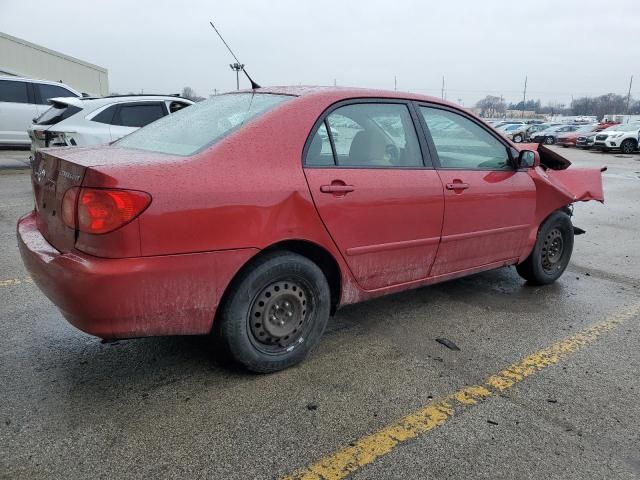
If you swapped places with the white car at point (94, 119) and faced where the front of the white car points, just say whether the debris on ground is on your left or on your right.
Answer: on your right

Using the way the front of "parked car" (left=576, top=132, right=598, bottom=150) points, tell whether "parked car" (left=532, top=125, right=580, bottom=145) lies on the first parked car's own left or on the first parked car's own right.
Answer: on the first parked car's own right

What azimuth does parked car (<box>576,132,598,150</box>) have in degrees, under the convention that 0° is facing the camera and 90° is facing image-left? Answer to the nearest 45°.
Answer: approximately 45°

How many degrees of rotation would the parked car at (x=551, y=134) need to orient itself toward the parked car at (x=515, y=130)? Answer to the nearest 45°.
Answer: approximately 90° to its right

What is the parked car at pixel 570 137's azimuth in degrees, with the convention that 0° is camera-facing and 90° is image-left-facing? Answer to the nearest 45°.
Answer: approximately 45°

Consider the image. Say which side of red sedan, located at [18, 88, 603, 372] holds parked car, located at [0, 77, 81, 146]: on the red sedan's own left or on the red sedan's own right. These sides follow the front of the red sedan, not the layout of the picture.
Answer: on the red sedan's own left

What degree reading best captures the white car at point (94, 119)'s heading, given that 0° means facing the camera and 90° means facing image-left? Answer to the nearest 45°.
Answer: approximately 225°

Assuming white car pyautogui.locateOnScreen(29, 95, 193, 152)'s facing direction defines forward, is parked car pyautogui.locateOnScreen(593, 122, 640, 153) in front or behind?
in front

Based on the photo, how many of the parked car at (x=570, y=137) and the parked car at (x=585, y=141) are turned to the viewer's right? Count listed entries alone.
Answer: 0

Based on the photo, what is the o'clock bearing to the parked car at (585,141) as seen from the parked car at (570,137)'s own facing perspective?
the parked car at (585,141) is roughly at 10 o'clock from the parked car at (570,137).
